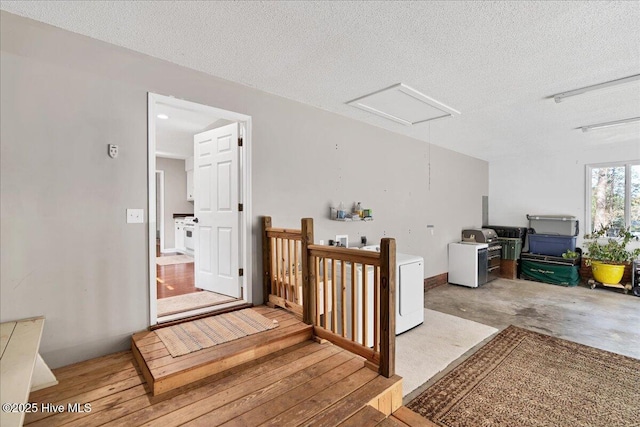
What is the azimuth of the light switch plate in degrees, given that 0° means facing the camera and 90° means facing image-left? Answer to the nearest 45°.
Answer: approximately 0°

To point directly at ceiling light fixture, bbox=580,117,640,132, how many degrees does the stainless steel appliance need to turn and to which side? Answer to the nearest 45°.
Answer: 0° — it already faces it

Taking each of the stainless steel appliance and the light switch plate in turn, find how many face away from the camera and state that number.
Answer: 0

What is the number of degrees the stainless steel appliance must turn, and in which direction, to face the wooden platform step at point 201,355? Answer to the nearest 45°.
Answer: approximately 45° to its right

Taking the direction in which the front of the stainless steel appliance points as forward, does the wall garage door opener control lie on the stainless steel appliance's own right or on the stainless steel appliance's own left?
on the stainless steel appliance's own right

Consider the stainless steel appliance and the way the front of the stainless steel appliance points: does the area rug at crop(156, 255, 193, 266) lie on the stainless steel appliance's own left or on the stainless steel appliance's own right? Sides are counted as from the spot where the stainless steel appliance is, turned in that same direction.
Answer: on the stainless steel appliance's own right

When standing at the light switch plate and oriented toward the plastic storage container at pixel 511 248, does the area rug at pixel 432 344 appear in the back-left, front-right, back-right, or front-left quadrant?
front-right

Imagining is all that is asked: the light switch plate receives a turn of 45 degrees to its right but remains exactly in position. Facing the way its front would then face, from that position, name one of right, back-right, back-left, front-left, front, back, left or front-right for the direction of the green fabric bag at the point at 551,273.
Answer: back-left

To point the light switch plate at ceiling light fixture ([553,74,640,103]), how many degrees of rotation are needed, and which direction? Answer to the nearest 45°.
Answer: approximately 45° to its left

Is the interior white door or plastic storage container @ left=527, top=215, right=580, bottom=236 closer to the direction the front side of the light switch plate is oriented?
the plastic storage container

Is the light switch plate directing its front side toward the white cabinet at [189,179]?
no

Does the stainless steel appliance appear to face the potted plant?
no

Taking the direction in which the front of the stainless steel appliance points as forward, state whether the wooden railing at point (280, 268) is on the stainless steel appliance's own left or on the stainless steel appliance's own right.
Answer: on the stainless steel appliance's own right

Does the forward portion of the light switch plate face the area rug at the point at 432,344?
no

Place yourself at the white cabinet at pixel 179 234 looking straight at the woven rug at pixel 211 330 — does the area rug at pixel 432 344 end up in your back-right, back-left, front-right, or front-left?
front-left
